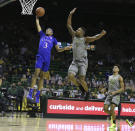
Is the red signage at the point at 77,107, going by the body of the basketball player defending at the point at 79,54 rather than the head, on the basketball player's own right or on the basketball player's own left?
on the basketball player's own right

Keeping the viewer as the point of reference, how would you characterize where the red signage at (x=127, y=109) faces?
facing the viewer

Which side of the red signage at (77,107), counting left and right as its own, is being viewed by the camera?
front

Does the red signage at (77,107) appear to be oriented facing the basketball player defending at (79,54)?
yes

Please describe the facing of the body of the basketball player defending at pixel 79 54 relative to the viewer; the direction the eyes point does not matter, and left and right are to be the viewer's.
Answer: facing the viewer and to the left of the viewer
